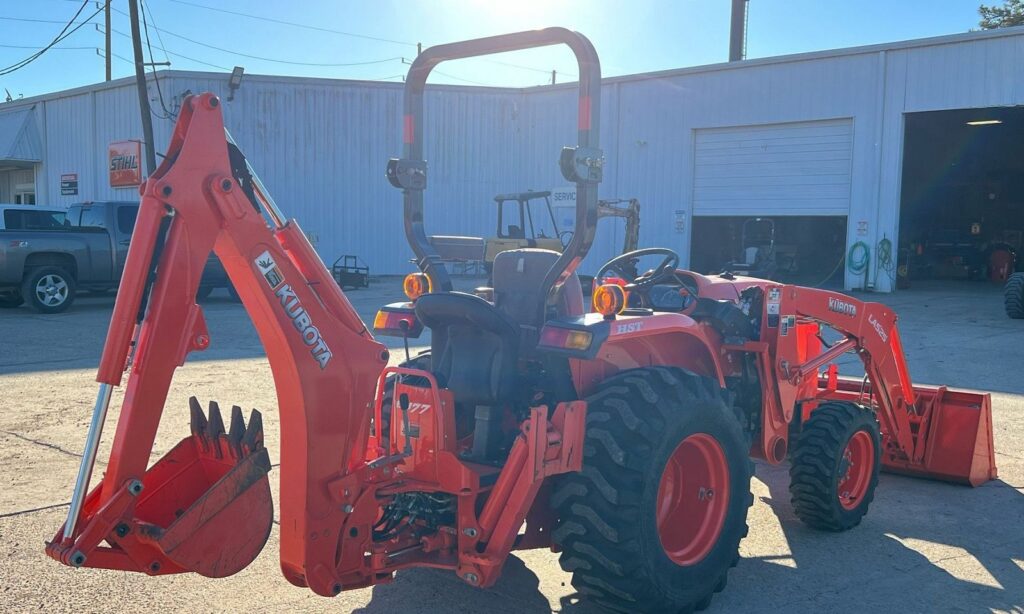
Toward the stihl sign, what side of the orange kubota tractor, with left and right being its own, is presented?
left

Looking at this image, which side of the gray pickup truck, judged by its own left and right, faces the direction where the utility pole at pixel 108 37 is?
left

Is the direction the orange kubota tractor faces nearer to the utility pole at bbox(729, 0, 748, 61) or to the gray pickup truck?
the utility pole

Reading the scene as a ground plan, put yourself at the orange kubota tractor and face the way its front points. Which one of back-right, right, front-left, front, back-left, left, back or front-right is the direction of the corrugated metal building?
front-left

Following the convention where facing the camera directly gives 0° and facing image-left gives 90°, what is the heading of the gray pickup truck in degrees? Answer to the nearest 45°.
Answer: approximately 270°

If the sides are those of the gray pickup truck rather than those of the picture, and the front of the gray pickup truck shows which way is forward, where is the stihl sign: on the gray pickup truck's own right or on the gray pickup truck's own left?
on the gray pickup truck's own left

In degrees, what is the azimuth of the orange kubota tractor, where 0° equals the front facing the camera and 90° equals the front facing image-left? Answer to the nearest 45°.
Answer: approximately 225°
